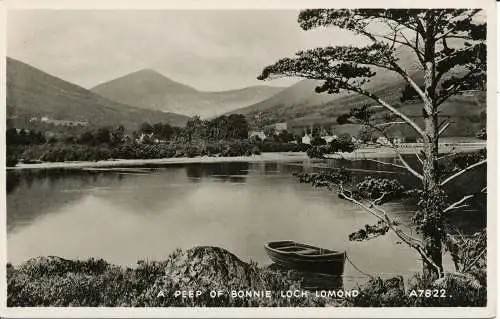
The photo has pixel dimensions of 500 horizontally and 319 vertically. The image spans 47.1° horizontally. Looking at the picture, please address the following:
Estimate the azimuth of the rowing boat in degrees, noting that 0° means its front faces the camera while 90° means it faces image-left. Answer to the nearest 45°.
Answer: approximately 315°
